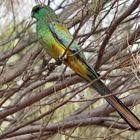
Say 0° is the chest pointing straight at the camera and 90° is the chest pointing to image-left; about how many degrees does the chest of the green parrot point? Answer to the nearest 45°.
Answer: approximately 90°
